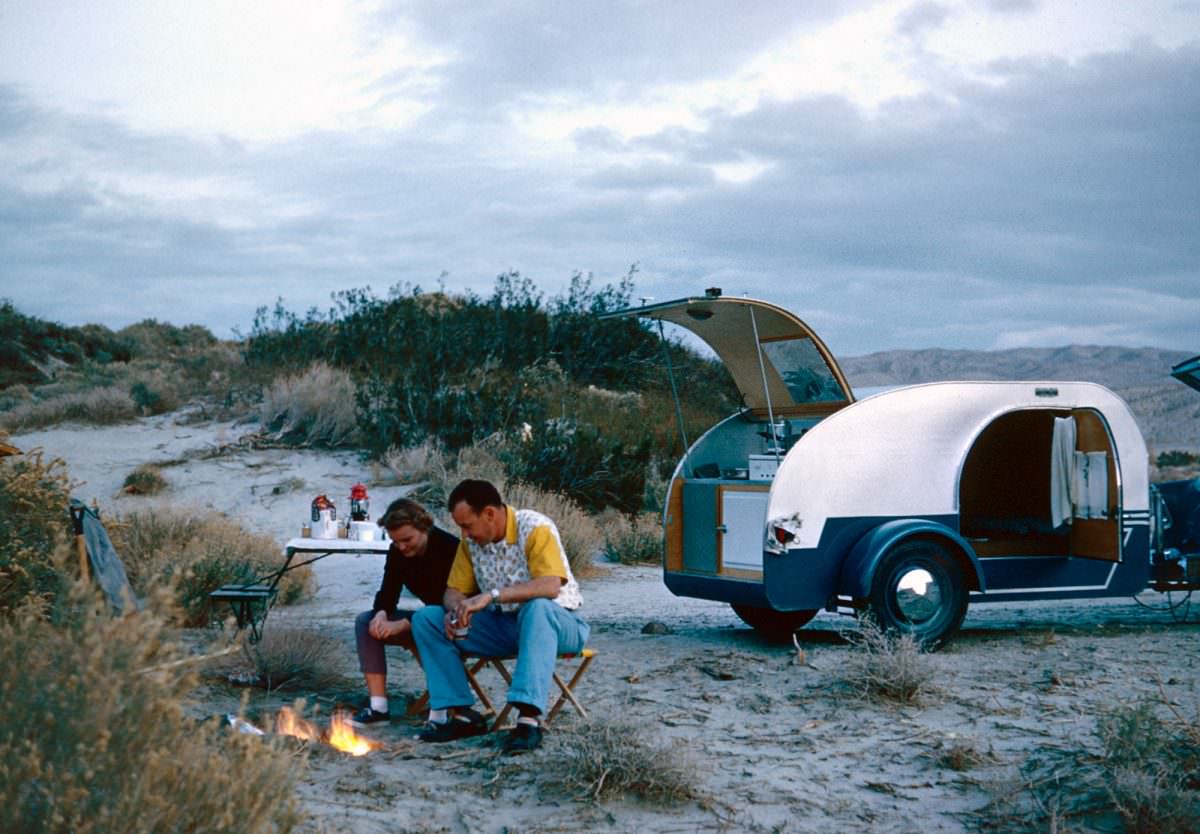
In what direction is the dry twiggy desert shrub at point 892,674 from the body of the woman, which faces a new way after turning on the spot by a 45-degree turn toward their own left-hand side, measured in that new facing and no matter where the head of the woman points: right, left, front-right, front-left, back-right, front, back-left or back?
left

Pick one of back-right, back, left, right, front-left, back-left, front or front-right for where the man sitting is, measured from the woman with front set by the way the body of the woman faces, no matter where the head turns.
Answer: left

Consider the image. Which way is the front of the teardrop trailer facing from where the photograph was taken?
facing away from the viewer and to the right of the viewer

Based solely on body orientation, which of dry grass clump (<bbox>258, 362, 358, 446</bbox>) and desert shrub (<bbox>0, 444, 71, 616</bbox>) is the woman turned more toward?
the desert shrub

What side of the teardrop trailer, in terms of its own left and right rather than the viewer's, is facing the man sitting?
back

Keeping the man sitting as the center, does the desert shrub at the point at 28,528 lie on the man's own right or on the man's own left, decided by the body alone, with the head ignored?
on the man's own right

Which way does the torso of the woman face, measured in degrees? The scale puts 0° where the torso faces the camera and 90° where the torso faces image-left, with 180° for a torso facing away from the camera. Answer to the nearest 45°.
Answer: approximately 45°

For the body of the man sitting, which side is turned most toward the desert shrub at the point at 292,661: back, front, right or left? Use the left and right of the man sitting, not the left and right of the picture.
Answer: right

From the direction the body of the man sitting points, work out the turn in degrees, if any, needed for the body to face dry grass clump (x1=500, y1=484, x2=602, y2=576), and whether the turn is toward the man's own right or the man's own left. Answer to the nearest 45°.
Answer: approximately 135° to the man's own right
